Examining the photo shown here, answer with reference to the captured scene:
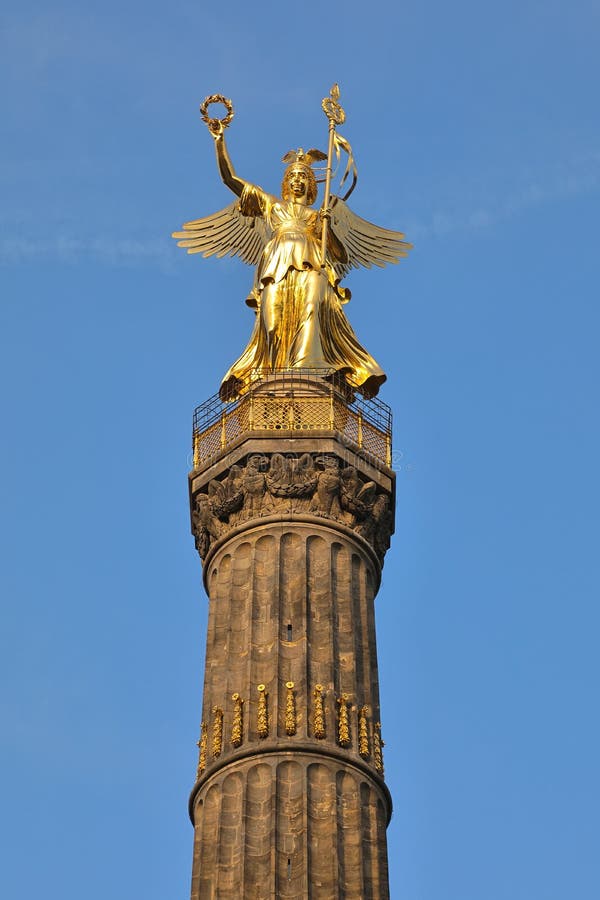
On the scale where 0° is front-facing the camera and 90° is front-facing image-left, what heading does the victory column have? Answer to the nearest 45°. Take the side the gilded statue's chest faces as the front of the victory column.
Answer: approximately 0°
